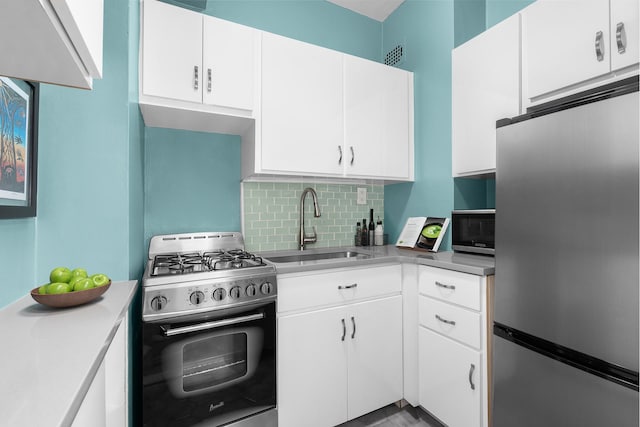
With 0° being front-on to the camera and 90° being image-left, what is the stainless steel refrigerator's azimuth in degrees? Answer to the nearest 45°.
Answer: approximately 45°

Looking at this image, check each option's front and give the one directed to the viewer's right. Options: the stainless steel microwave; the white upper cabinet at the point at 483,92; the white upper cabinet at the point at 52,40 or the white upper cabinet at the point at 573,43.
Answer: the white upper cabinet at the point at 52,40

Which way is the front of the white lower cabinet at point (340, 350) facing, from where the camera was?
facing the viewer and to the right of the viewer

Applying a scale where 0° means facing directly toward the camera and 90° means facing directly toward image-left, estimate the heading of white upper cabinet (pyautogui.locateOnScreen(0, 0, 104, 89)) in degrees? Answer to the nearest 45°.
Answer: approximately 270°

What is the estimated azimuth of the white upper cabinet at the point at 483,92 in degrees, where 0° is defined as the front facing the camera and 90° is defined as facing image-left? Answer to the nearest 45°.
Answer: approximately 45°

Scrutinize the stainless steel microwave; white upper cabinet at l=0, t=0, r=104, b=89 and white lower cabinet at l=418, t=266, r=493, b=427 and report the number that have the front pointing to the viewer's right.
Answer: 1

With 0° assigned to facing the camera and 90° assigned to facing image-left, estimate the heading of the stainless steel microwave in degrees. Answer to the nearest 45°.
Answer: approximately 45°

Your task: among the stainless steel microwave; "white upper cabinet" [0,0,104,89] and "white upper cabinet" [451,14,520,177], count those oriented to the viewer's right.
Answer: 1

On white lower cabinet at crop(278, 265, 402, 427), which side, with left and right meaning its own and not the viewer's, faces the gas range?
right

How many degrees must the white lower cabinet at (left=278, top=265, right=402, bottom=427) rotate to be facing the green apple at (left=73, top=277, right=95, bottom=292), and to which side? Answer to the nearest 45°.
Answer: approximately 90° to its right

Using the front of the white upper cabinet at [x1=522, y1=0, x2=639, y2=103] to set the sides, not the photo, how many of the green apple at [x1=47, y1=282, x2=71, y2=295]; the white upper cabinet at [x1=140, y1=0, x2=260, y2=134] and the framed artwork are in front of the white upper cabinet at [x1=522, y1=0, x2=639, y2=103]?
3

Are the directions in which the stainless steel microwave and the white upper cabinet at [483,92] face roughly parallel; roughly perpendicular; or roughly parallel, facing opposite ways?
roughly parallel
